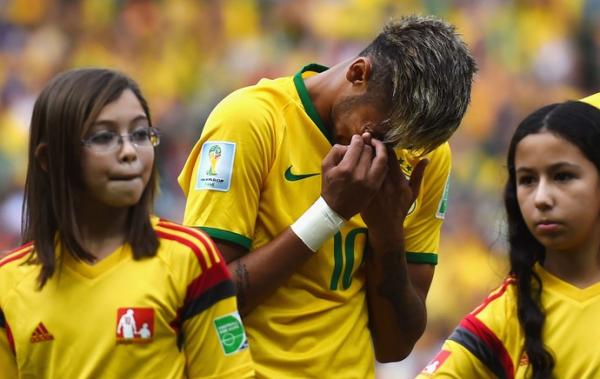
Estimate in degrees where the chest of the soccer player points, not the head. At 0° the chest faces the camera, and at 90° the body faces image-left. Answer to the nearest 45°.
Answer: approximately 315°

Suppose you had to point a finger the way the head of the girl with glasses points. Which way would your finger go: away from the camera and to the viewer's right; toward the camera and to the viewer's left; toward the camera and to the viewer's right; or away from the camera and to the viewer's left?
toward the camera and to the viewer's right

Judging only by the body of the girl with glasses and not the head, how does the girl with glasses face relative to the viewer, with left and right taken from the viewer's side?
facing the viewer

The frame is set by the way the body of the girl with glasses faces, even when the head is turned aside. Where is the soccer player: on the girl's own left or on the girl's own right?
on the girl's own left

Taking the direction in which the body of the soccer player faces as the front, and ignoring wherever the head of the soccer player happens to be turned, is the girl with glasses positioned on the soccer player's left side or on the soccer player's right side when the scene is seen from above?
on the soccer player's right side

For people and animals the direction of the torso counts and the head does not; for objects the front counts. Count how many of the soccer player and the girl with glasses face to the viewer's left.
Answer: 0
